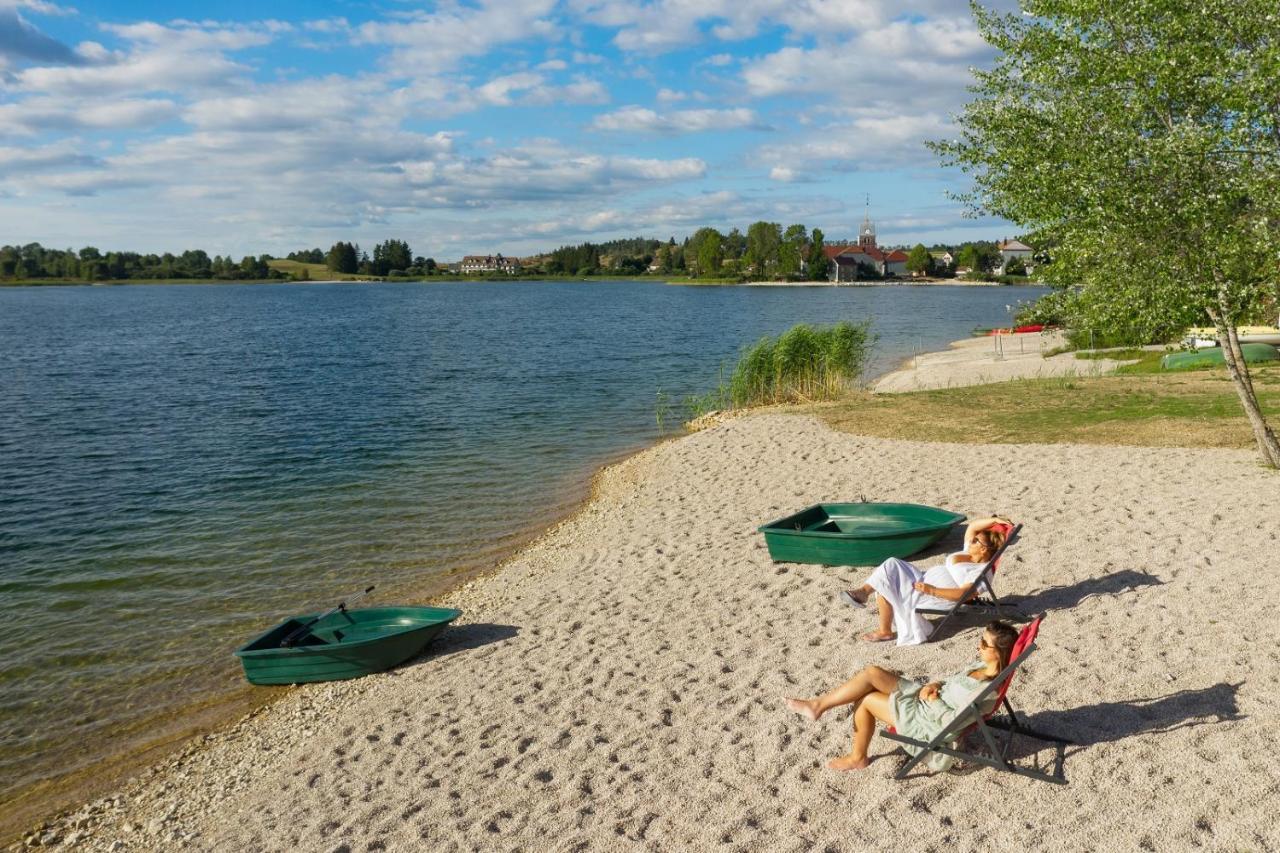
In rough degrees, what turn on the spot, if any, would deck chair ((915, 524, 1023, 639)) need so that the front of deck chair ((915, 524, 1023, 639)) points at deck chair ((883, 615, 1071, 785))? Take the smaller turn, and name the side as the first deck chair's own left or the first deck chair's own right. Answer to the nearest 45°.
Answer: approximately 90° to the first deck chair's own left

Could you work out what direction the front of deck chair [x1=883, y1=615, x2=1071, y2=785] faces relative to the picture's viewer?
facing to the left of the viewer

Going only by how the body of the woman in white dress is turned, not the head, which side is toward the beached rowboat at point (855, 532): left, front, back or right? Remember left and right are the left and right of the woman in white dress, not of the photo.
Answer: right

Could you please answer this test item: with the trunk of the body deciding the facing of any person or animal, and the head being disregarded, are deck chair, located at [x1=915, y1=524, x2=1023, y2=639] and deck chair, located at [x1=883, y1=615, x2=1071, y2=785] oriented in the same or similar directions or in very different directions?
same or similar directions

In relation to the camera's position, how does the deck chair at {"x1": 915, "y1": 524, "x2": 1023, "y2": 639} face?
facing to the left of the viewer

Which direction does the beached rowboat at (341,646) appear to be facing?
to the viewer's right

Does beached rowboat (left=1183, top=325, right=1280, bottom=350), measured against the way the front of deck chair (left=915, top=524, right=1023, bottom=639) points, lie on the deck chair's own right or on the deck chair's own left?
on the deck chair's own right

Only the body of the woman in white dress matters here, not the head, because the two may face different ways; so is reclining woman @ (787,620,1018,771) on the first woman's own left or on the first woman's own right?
on the first woman's own left

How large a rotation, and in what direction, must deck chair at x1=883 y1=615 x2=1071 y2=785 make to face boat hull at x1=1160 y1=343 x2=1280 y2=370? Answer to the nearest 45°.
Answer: approximately 90° to its right

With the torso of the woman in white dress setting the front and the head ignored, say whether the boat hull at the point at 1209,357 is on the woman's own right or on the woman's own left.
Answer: on the woman's own right

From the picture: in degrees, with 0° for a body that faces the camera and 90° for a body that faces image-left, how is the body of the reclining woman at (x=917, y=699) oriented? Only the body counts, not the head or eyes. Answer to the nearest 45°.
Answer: approximately 90°

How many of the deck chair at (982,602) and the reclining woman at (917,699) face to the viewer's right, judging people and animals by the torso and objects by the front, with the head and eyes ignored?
0

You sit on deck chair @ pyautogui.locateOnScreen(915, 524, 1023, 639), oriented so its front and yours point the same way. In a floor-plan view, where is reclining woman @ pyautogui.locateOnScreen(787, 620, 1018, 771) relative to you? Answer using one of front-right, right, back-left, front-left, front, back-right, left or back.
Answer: left
